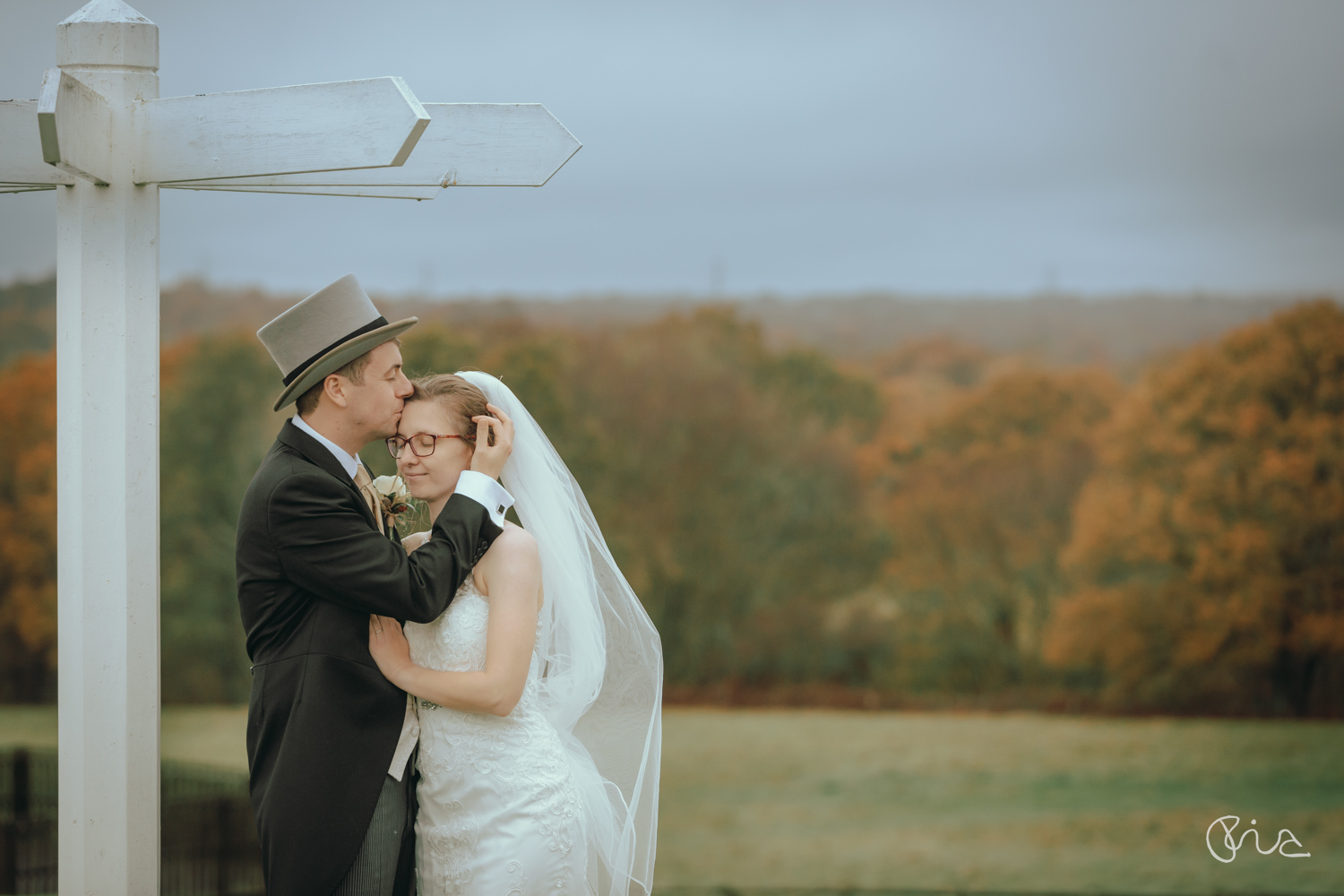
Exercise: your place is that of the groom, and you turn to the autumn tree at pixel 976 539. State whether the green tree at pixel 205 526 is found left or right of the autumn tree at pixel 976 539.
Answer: left

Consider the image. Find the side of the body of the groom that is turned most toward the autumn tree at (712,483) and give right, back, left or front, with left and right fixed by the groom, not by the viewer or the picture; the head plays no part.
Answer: left

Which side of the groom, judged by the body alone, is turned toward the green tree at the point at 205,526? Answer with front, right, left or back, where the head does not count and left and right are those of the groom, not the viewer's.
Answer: left

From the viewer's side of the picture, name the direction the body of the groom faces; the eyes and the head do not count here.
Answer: to the viewer's right

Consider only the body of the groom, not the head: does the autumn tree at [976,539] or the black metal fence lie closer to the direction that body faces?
the autumn tree

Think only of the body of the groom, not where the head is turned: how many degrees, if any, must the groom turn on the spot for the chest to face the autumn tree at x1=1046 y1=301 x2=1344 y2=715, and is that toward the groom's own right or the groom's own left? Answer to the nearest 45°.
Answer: approximately 45° to the groom's own left

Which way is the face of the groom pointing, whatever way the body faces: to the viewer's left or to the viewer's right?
to the viewer's right

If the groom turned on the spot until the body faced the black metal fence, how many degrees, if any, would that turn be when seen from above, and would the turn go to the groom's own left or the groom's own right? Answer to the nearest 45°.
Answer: approximately 90° to the groom's own left

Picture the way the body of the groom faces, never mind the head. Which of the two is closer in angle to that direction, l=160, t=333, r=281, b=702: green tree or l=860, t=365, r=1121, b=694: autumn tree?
the autumn tree
